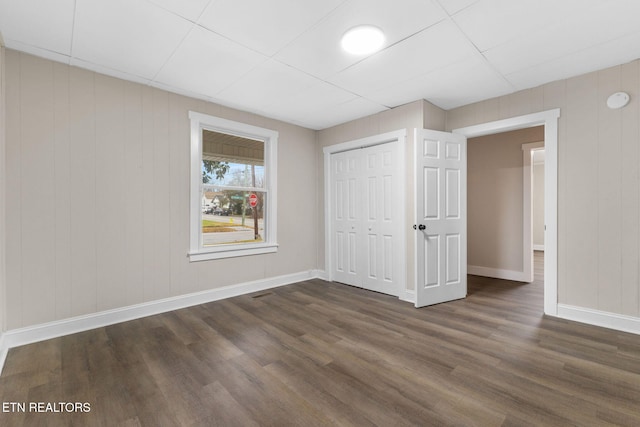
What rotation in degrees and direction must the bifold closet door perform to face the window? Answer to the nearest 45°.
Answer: approximately 45° to its right

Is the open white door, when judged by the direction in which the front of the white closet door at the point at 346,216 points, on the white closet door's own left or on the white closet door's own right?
on the white closet door's own left

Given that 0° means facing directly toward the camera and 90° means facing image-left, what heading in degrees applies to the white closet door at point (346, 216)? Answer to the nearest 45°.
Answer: approximately 45°
